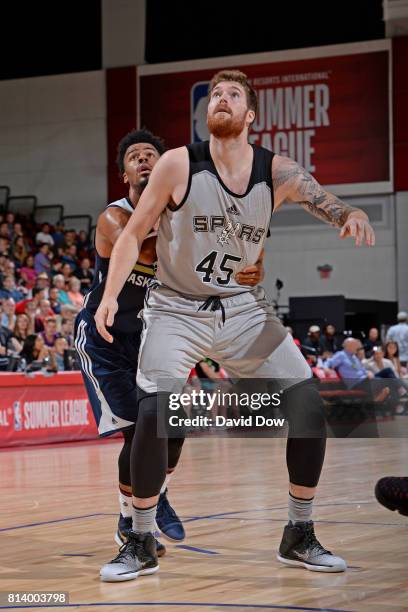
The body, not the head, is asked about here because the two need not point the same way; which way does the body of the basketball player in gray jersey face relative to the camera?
toward the camera

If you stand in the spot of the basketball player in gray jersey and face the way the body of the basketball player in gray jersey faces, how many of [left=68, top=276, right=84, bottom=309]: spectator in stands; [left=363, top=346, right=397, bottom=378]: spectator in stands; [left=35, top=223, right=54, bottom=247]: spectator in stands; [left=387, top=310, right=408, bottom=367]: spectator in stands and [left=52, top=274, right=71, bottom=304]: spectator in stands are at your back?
5

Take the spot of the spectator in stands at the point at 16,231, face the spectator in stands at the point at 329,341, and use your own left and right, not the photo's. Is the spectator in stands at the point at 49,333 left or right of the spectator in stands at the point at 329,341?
right

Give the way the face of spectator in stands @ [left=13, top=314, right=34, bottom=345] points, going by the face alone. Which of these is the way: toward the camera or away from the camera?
toward the camera

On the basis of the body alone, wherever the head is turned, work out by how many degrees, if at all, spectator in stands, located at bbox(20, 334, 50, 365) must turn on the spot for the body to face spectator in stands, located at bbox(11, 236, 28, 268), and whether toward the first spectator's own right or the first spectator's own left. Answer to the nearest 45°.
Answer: approximately 135° to the first spectator's own left

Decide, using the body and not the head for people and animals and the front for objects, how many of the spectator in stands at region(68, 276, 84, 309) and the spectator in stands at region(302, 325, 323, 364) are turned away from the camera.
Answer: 0

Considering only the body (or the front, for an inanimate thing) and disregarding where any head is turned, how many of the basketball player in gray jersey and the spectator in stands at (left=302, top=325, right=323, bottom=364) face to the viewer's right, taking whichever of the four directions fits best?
0
